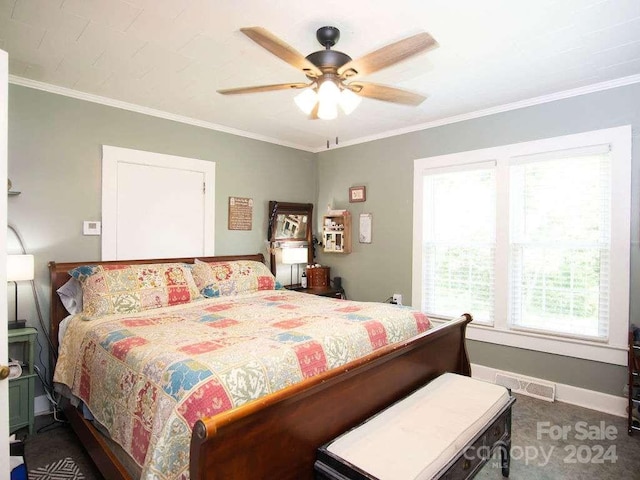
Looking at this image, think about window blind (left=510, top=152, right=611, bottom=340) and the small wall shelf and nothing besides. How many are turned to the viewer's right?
0

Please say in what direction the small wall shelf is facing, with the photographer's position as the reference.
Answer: facing the viewer and to the left of the viewer

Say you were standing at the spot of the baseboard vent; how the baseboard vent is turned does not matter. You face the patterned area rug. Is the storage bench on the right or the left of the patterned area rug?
left

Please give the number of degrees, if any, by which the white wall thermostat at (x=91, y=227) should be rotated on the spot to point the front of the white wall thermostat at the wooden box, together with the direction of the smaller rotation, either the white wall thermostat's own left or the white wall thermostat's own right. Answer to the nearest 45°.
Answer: approximately 45° to the white wall thermostat's own left

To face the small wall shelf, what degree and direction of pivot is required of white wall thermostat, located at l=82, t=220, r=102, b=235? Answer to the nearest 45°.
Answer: approximately 45° to its left

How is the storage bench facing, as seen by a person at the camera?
facing the viewer and to the right of the viewer

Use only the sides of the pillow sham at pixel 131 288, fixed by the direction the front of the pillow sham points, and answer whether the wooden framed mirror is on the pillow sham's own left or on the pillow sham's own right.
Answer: on the pillow sham's own left

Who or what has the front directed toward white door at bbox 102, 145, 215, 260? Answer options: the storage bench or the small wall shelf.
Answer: the small wall shelf

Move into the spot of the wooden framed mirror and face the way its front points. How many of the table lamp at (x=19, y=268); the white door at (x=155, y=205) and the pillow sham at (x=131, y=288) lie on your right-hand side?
3

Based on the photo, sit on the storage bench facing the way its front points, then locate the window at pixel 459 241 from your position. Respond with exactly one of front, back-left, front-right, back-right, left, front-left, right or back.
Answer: back-left

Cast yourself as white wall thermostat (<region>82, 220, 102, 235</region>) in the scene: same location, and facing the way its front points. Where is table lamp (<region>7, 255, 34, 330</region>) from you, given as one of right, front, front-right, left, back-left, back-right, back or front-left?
right

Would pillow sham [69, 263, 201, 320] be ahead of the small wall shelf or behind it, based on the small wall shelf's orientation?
ahead

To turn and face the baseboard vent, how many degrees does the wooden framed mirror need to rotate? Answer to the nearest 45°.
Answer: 0° — it already faces it
